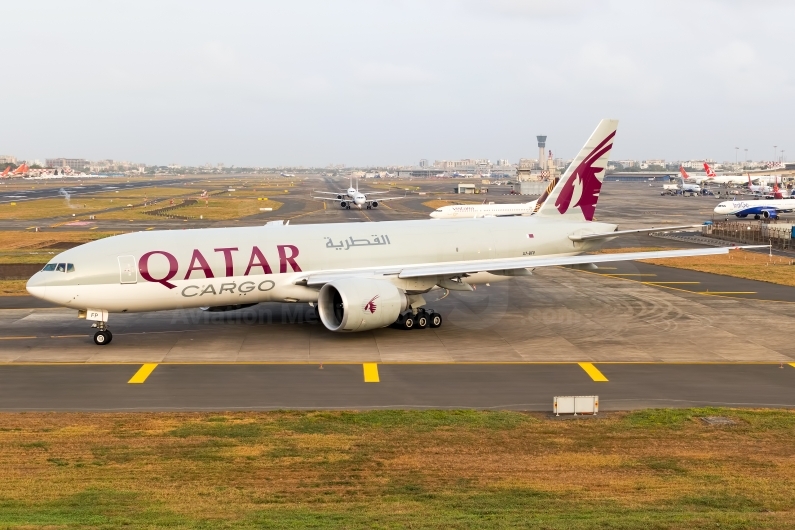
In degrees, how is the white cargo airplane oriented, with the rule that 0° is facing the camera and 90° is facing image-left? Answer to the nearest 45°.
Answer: approximately 45°
